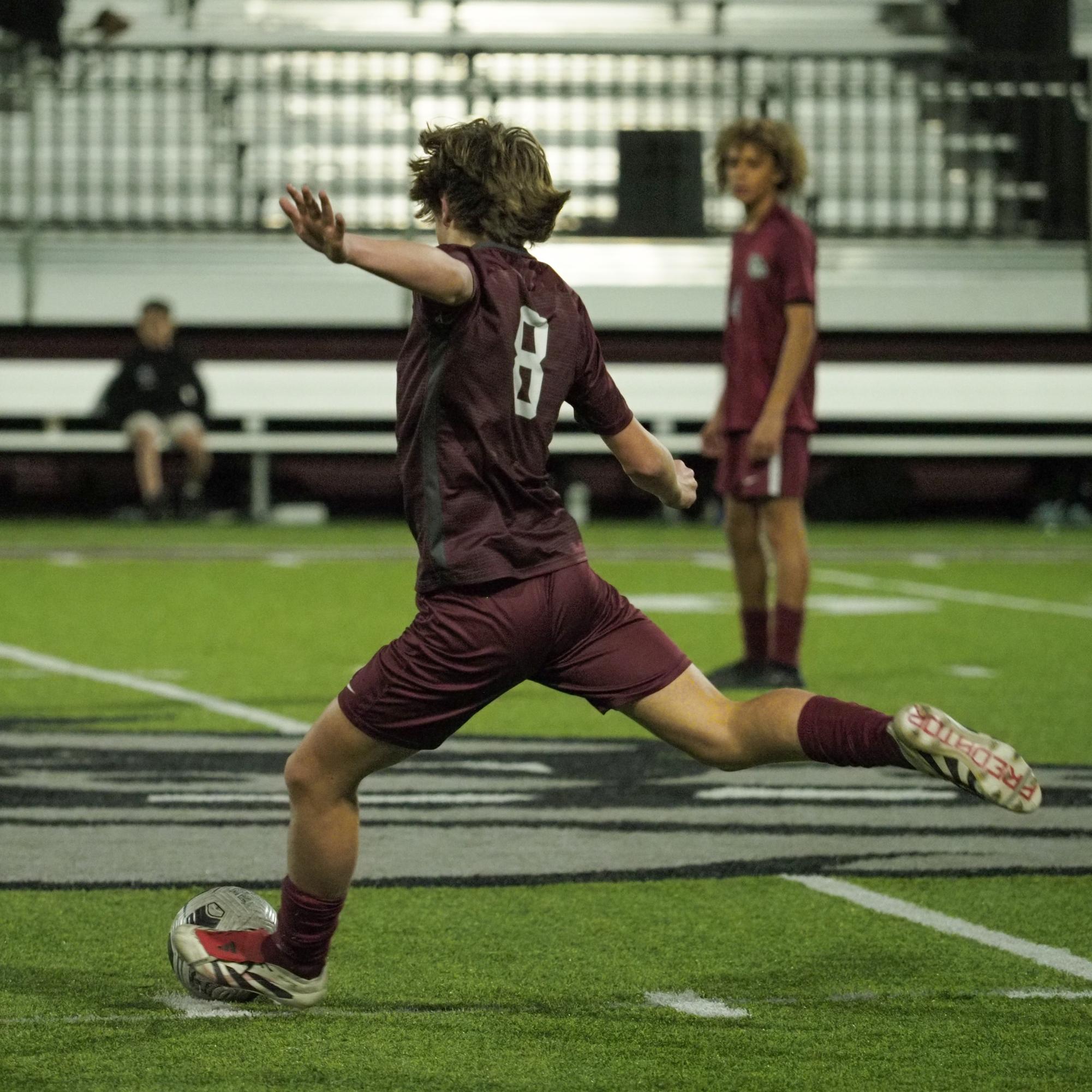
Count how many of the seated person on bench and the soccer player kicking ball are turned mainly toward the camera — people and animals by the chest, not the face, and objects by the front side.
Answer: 1

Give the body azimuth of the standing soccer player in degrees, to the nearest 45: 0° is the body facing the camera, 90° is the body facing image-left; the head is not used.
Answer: approximately 45°

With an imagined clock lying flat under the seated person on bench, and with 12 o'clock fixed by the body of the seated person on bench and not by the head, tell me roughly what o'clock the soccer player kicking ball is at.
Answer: The soccer player kicking ball is roughly at 12 o'clock from the seated person on bench.

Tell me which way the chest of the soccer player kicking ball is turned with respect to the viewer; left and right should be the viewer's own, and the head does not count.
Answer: facing away from the viewer and to the left of the viewer

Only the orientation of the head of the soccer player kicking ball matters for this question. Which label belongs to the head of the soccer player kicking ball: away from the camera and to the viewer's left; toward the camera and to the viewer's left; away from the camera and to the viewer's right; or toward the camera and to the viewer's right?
away from the camera and to the viewer's left
